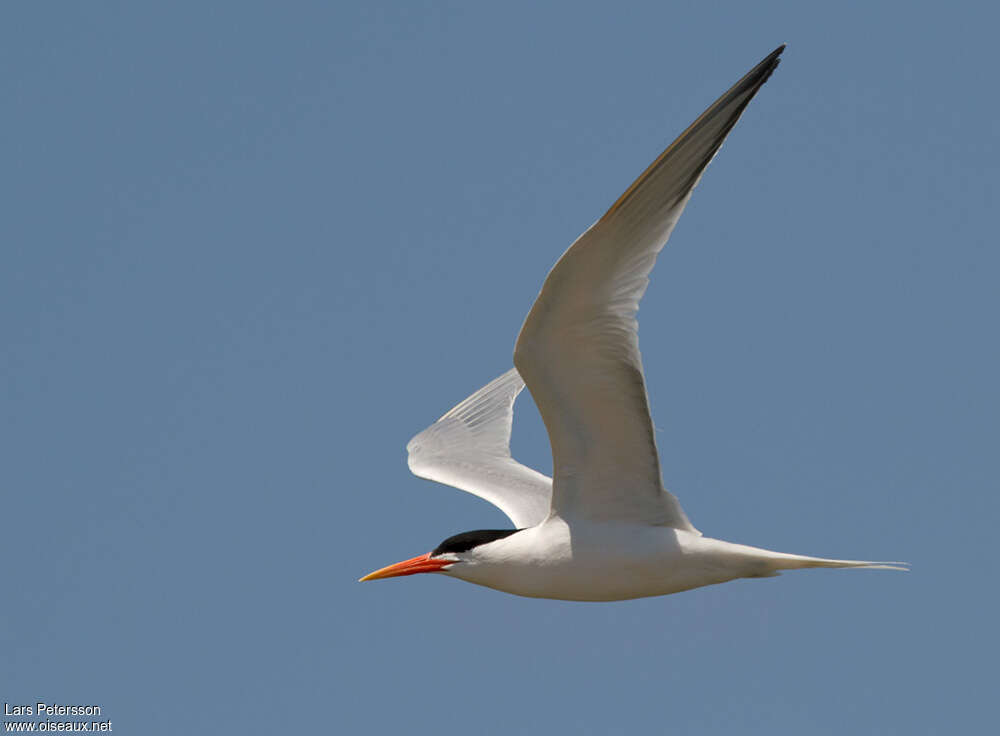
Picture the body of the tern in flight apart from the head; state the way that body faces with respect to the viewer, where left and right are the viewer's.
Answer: facing to the left of the viewer
